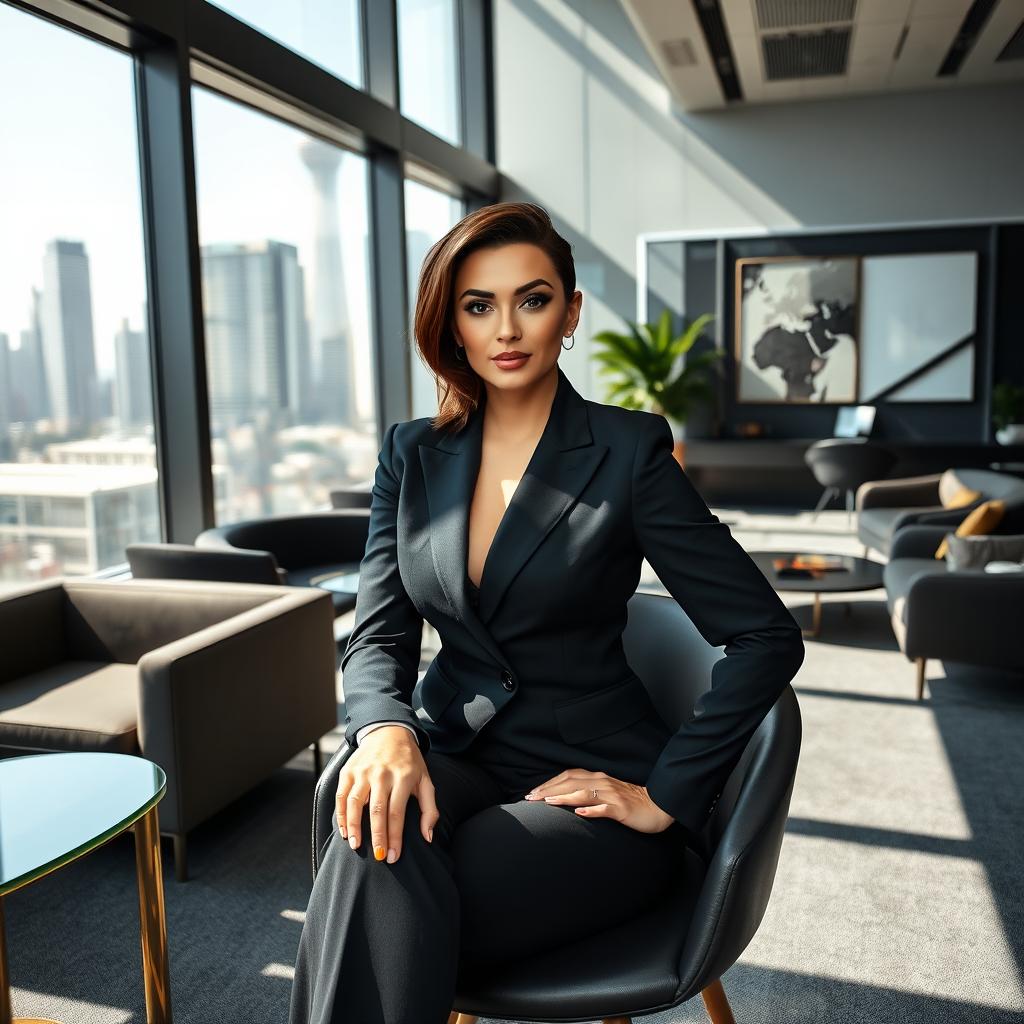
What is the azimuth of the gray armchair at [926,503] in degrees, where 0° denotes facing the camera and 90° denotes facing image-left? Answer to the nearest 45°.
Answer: approximately 45°

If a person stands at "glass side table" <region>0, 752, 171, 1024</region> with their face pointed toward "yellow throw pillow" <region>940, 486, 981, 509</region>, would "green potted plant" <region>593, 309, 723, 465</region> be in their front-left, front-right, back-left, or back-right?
front-left

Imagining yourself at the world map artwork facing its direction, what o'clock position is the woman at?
The woman is roughly at 12 o'clock from the world map artwork.

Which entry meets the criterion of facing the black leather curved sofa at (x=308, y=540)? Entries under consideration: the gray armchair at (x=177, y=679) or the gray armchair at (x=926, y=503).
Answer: the gray armchair at (x=926, y=503)

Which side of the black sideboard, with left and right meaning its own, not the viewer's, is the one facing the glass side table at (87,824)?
front

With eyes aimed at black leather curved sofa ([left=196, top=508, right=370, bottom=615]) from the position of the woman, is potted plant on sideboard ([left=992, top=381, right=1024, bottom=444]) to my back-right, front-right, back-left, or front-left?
front-right

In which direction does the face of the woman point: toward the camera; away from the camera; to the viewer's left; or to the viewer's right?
toward the camera

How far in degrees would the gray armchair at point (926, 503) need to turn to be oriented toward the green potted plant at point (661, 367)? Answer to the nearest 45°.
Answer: approximately 90° to its right

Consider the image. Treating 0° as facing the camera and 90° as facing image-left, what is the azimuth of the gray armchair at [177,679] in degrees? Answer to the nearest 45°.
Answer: approximately 45°

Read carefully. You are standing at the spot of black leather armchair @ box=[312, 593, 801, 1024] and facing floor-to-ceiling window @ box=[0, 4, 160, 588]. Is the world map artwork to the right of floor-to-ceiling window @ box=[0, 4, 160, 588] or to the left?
right

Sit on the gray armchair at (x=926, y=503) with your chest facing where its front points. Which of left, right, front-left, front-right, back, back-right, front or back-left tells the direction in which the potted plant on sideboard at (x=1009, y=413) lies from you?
back-right

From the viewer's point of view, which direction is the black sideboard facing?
toward the camera

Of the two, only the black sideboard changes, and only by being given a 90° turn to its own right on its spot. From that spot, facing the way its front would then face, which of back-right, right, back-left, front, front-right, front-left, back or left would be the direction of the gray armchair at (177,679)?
left

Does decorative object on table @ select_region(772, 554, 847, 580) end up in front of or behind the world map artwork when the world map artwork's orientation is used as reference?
in front

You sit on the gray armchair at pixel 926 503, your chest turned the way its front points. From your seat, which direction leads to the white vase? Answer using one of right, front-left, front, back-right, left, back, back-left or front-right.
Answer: back-right

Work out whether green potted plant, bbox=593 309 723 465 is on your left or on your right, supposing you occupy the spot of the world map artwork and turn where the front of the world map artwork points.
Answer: on your right

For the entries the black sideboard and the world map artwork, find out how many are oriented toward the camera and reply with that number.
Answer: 2
